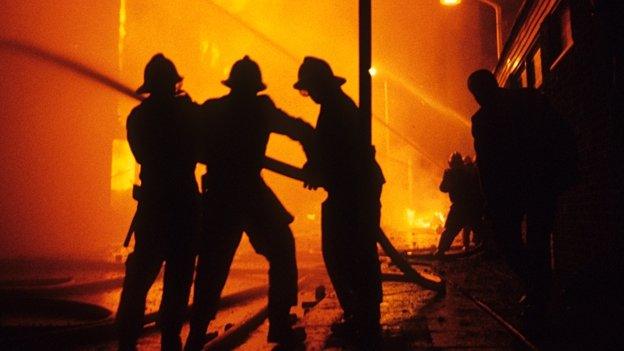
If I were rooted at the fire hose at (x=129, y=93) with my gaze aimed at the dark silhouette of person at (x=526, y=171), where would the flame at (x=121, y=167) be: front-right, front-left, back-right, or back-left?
back-left

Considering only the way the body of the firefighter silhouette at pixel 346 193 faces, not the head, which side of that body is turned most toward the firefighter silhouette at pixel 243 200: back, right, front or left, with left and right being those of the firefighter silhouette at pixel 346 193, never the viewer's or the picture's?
front

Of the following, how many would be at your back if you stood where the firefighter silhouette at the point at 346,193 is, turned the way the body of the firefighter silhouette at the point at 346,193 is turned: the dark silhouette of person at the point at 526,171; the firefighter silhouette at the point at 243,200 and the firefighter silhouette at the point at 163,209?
1

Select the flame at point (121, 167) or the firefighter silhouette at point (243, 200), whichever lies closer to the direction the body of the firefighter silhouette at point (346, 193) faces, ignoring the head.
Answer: the firefighter silhouette

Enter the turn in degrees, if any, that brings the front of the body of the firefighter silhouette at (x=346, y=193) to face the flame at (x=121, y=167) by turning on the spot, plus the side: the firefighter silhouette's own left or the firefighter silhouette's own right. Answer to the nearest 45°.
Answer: approximately 45° to the firefighter silhouette's own right

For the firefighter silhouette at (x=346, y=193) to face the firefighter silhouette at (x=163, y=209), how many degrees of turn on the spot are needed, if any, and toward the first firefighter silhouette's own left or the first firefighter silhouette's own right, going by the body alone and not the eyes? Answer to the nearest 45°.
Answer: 0° — they already face them

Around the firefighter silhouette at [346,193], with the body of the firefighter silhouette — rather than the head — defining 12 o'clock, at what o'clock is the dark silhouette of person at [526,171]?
The dark silhouette of person is roughly at 6 o'clock from the firefighter silhouette.

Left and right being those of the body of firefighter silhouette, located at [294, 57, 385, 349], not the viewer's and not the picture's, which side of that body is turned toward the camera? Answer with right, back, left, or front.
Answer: left

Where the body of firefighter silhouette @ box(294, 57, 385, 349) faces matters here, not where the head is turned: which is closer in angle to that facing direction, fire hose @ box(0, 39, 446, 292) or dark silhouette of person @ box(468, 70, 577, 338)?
the fire hose

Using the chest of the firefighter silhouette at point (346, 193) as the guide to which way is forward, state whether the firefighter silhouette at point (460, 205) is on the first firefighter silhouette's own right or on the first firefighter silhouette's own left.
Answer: on the first firefighter silhouette's own right
